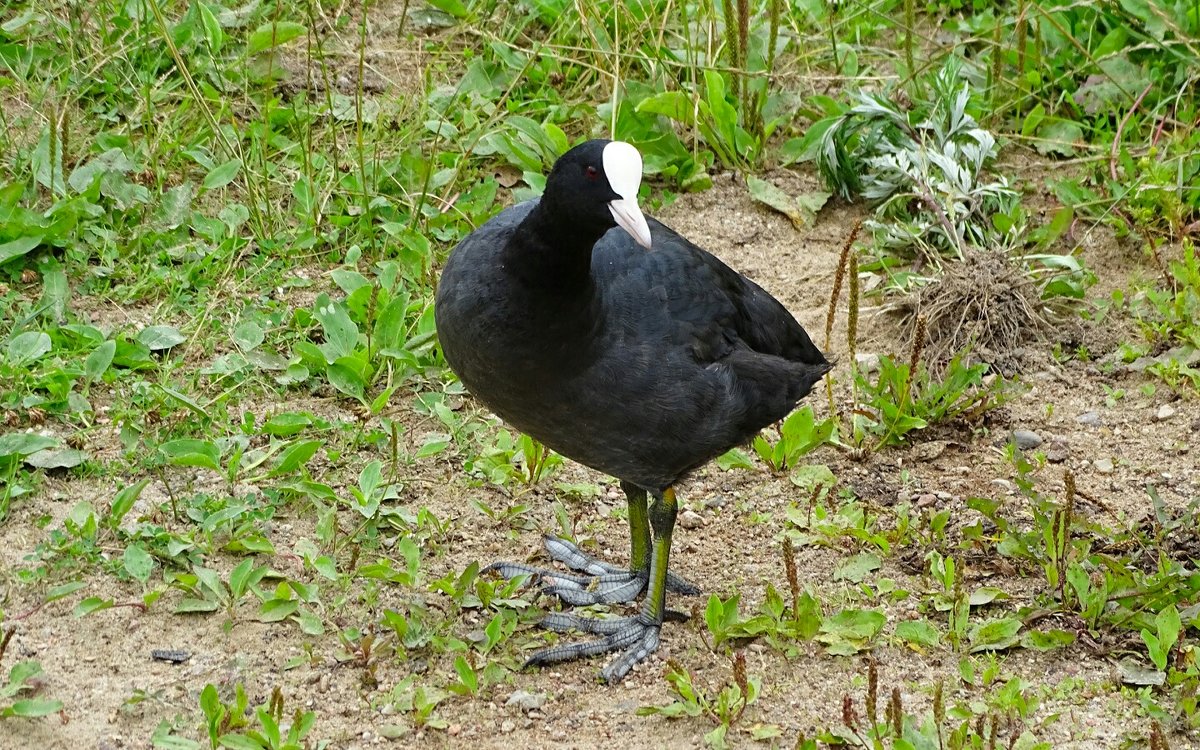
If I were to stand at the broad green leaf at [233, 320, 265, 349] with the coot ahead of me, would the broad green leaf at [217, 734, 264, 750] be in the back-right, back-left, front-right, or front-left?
front-right

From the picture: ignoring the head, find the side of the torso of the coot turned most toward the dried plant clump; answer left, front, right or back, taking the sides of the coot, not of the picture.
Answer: back

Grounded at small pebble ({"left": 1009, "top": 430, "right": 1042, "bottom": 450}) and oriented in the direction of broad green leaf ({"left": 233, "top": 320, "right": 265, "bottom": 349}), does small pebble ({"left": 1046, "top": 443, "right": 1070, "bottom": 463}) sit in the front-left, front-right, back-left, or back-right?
back-left

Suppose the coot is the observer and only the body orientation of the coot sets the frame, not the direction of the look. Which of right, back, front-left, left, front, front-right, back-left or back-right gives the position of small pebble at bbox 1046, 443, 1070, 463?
back

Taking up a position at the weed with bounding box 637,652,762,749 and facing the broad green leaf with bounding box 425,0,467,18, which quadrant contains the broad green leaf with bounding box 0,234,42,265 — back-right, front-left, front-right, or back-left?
front-left

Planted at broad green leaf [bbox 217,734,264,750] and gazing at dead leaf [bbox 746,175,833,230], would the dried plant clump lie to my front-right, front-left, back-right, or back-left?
front-right

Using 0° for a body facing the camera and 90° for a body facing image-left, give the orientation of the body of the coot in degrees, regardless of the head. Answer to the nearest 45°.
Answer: approximately 45°

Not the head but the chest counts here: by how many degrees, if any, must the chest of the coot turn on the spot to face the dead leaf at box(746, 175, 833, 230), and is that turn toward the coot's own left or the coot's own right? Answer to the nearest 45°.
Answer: approximately 135° to the coot's own right

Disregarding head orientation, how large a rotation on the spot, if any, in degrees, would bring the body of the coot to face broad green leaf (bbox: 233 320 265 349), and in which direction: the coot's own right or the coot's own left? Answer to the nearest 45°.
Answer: approximately 90° to the coot's own right

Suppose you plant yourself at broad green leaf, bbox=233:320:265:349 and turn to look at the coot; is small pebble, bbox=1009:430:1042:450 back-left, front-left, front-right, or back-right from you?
front-left

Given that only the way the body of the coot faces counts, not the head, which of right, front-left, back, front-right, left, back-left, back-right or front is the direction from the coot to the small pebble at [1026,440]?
back

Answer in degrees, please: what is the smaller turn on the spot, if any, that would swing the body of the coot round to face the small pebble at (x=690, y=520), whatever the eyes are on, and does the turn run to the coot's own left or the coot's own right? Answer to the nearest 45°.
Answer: approximately 135° to the coot's own right
